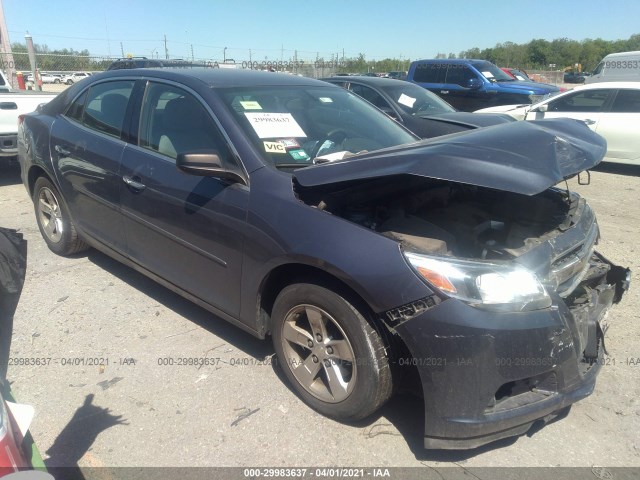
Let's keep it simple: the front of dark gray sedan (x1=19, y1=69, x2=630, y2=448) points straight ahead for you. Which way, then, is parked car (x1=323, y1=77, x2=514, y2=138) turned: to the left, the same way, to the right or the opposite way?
the same way

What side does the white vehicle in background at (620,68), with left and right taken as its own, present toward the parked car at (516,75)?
front

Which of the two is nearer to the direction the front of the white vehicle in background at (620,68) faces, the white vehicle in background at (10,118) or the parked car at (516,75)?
the parked car

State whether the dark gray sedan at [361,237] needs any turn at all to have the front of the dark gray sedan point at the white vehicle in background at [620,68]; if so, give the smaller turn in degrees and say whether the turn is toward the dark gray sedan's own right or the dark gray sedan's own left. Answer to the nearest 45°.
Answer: approximately 90° to the dark gray sedan's own left

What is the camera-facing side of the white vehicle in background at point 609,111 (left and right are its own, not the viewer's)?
left

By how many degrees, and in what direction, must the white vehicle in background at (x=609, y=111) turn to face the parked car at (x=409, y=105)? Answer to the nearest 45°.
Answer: approximately 45° to its left

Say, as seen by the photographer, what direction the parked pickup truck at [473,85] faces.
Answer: facing the viewer and to the right of the viewer

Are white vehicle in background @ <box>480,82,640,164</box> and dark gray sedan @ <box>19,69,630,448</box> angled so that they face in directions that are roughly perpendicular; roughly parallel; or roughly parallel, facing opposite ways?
roughly parallel, facing opposite ways

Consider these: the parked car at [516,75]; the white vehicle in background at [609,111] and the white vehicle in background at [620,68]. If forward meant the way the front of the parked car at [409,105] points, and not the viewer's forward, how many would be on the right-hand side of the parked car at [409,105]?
0

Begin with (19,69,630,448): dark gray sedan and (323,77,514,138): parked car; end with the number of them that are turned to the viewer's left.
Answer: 0

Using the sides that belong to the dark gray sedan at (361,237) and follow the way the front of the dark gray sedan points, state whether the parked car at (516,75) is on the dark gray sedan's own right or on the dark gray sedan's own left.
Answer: on the dark gray sedan's own left

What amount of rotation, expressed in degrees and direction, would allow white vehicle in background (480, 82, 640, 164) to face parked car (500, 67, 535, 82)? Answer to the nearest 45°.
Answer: approximately 90° to its right

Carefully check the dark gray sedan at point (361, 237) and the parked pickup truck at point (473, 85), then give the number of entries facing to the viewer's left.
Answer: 0

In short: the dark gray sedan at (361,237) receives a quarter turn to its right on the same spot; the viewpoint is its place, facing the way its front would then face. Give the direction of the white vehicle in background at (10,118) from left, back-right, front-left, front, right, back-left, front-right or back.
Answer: right
